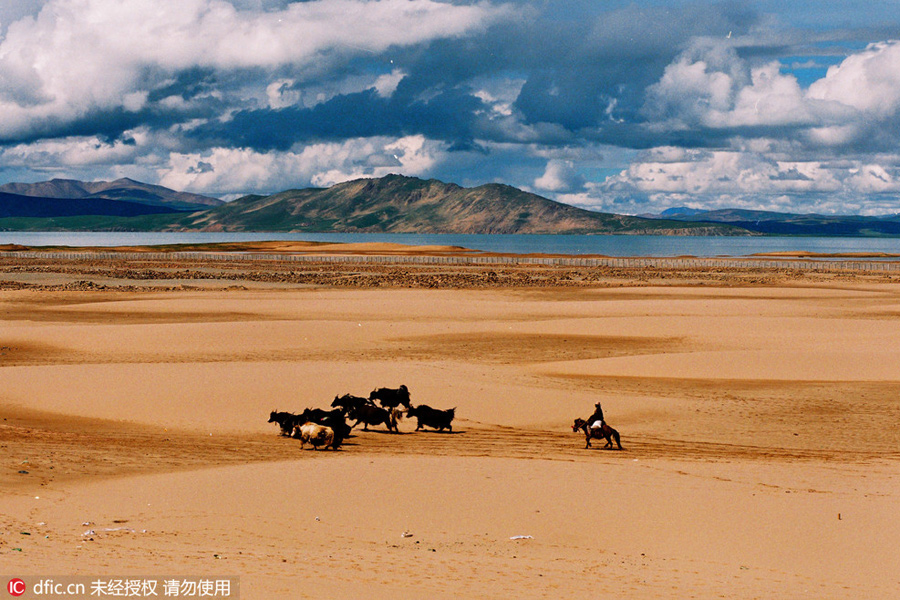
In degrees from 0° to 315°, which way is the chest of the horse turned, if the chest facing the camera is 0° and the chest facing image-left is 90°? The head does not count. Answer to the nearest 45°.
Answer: approximately 90°
